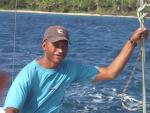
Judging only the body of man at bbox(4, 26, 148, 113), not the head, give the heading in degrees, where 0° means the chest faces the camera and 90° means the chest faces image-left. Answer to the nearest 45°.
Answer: approximately 315°
